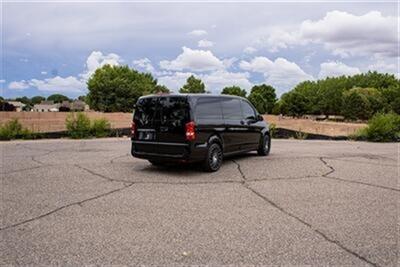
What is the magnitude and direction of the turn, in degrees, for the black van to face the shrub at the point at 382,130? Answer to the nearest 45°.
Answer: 0° — it already faces it

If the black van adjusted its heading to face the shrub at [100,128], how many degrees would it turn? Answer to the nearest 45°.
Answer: approximately 90° to its left

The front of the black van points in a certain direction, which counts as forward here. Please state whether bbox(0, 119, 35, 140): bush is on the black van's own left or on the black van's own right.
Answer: on the black van's own left

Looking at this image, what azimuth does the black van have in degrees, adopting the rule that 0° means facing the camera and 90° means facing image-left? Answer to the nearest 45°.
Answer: approximately 225°

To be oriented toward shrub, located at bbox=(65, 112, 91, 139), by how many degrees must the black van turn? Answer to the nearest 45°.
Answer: approximately 90° to its left
